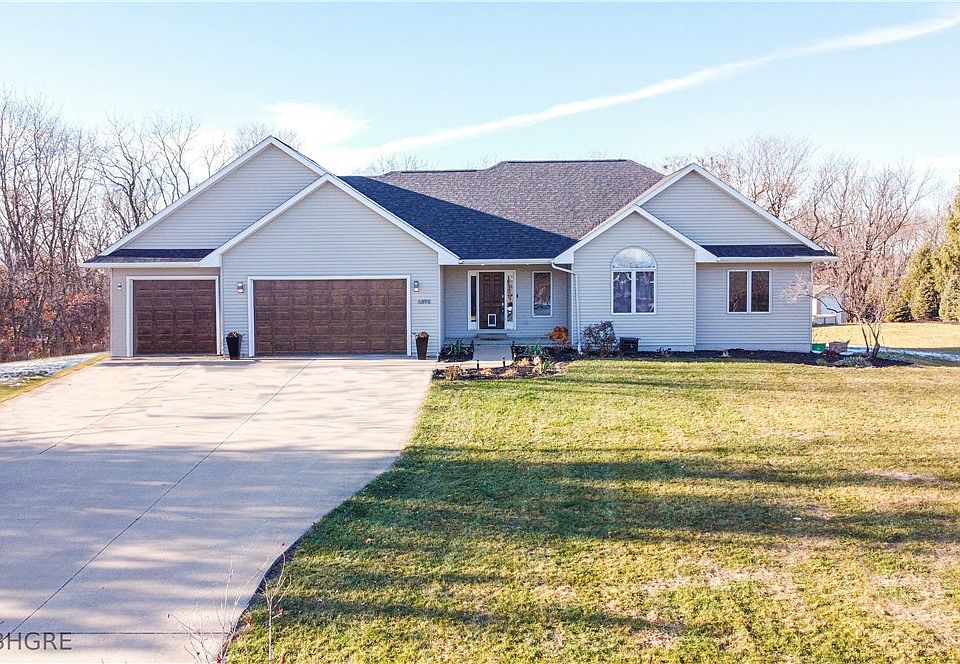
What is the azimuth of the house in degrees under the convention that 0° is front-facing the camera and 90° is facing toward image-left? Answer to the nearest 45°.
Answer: approximately 0°

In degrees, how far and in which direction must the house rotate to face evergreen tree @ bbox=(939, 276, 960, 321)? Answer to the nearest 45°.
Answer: approximately 135° to its left

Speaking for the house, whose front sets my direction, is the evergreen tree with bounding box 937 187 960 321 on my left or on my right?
on my left

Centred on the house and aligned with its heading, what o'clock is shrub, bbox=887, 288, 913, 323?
The shrub is roughly at 8 o'clock from the house.
